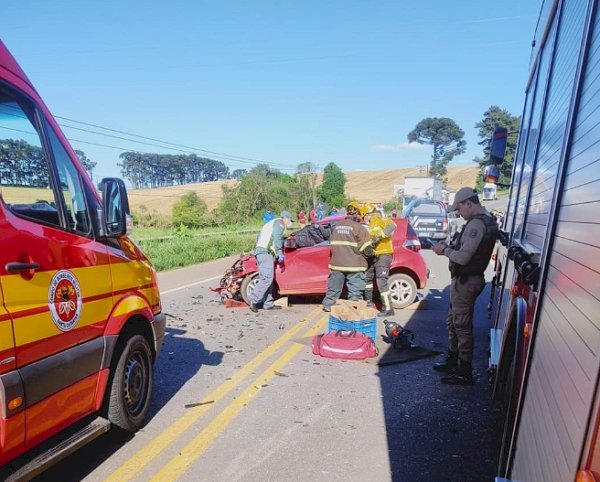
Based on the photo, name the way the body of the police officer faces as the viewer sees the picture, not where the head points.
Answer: to the viewer's left

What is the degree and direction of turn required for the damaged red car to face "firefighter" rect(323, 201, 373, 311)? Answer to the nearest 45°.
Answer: approximately 135° to its left

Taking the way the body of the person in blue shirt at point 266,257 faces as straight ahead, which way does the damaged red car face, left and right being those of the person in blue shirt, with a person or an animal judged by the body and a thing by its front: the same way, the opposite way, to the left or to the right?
the opposite way

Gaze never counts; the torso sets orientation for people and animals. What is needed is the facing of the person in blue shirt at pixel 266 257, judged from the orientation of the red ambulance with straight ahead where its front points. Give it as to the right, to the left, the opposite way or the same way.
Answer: to the right

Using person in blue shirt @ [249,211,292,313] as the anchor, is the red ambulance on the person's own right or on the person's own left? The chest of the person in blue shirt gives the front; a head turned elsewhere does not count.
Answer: on the person's own right

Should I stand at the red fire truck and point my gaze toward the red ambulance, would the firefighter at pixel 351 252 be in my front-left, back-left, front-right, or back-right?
front-right

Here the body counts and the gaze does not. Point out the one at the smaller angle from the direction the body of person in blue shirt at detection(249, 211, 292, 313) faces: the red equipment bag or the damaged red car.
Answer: the damaged red car

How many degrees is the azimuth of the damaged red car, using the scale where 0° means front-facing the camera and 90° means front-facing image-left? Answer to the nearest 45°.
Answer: approximately 90°

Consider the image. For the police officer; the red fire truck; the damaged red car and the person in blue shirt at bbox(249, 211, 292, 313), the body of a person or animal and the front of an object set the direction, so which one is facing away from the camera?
the red fire truck

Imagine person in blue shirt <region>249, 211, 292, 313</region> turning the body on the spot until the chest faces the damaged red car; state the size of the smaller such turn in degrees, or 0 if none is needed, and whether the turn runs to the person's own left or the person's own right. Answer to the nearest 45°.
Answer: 0° — they already face it

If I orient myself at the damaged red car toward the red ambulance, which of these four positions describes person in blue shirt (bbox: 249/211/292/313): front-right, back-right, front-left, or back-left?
front-right

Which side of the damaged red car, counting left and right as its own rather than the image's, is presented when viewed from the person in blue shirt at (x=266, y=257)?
left

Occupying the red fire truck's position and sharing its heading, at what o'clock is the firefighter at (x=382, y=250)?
The firefighter is roughly at 11 o'clock from the red fire truck.

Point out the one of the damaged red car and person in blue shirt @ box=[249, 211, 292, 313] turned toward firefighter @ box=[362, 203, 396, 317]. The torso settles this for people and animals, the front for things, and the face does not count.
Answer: the person in blue shirt

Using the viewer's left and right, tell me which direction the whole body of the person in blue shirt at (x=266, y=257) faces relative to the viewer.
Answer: facing to the right of the viewer
